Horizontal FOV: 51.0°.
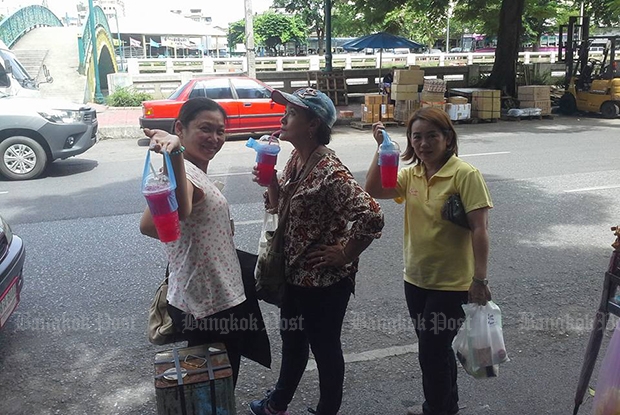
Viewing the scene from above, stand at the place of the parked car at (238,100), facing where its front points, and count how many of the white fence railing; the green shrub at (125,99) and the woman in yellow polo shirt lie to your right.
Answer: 1

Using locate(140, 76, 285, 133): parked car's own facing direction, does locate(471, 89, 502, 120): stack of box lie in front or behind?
in front

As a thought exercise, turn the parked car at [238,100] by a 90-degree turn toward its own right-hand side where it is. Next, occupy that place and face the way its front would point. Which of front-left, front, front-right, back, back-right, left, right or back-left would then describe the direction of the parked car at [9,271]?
front

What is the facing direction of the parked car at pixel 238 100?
to the viewer's right
